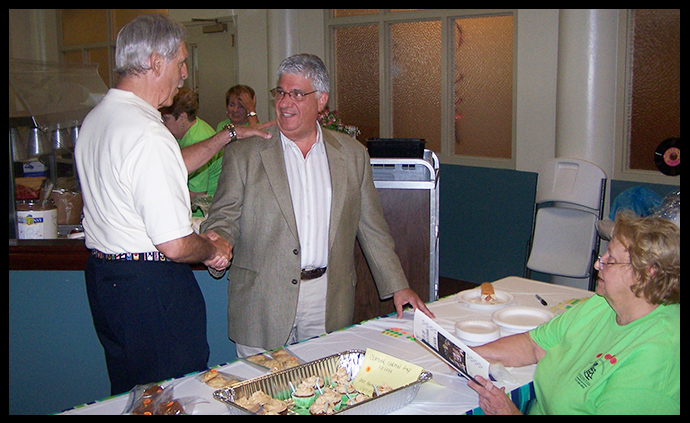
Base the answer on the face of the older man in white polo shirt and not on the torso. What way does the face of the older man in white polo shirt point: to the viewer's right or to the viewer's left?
to the viewer's right

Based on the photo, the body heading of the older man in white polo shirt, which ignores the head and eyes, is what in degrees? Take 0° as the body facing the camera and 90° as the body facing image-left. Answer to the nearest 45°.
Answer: approximately 225°

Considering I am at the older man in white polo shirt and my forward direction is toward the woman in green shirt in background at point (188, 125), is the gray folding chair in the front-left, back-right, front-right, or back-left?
front-right

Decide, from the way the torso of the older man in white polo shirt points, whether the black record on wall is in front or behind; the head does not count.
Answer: in front

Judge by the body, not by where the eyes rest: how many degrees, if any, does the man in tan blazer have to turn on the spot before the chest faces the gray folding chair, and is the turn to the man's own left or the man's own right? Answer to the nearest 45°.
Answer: approximately 135° to the man's own left

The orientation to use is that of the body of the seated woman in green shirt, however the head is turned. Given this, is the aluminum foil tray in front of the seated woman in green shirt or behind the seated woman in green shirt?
in front

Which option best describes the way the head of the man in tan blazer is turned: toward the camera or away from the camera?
toward the camera

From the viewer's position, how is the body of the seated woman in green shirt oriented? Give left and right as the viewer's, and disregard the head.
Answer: facing the viewer and to the left of the viewer

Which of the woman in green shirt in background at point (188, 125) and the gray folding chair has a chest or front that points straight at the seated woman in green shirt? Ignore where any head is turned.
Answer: the gray folding chair

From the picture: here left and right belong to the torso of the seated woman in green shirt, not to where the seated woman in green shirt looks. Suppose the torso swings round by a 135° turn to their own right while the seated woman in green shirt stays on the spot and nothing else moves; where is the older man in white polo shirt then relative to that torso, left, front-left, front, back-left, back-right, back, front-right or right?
left

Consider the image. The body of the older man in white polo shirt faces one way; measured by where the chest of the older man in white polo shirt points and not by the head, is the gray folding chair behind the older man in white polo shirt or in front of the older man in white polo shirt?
in front

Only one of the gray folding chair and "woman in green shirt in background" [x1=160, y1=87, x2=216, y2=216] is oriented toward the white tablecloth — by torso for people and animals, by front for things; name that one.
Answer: the gray folding chair

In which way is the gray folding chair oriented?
toward the camera

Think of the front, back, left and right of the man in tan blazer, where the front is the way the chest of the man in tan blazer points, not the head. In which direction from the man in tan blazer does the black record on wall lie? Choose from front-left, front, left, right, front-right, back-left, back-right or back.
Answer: back-left

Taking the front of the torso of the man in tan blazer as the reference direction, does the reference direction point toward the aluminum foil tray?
yes
